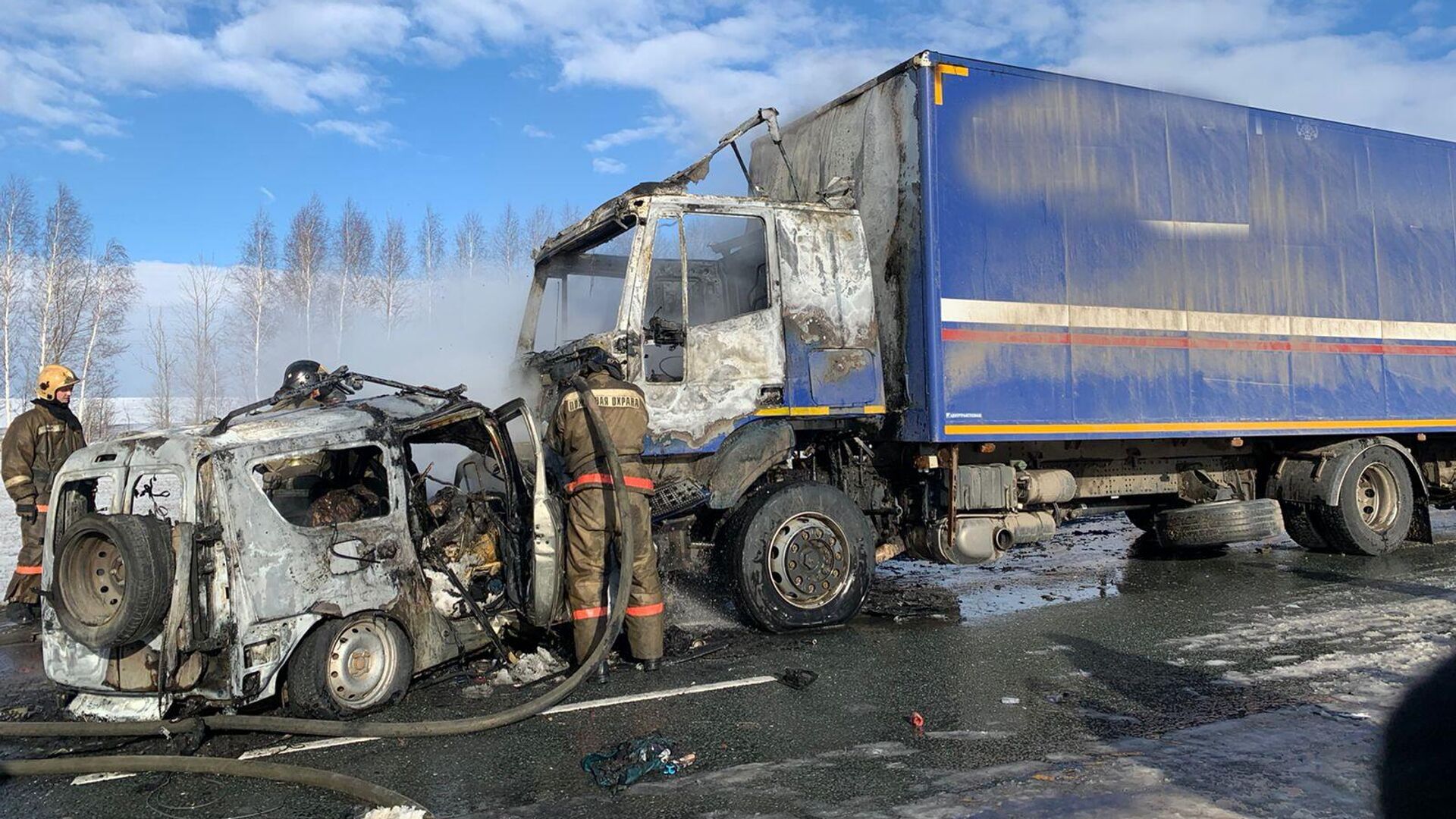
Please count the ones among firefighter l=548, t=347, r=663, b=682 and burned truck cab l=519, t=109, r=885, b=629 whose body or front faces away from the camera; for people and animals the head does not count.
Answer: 1

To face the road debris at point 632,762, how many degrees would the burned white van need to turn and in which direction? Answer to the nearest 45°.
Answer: approximately 90° to its right

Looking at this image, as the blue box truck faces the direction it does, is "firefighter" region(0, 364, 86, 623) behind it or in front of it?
in front

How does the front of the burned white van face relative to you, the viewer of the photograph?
facing away from the viewer and to the right of the viewer

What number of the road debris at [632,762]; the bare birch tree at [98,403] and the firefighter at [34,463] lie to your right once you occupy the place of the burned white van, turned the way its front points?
1

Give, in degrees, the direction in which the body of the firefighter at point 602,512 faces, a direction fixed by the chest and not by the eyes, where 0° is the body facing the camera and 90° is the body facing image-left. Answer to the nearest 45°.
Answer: approximately 180°

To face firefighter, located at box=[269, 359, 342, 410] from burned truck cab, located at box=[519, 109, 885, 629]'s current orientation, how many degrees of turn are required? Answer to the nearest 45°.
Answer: approximately 45° to its right

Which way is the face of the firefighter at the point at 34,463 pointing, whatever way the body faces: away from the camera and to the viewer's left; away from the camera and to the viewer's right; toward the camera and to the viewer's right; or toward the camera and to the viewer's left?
toward the camera and to the viewer's right

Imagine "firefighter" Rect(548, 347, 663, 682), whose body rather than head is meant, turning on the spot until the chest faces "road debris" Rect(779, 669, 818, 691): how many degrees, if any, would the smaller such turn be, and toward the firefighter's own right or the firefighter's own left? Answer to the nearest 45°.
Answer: approximately 90° to the firefighter's own right

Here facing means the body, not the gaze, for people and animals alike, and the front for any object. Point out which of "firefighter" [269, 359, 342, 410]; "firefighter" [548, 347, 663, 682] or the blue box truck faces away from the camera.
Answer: "firefighter" [548, 347, 663, 682]

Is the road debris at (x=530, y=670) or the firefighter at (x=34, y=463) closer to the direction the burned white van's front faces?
the road debris

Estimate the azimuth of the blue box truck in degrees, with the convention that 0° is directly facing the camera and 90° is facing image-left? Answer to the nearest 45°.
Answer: approximately 45°

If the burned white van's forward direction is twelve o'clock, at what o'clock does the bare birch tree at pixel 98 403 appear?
The bare birch tree is roughly at 10 o'clock from the burned white van.
